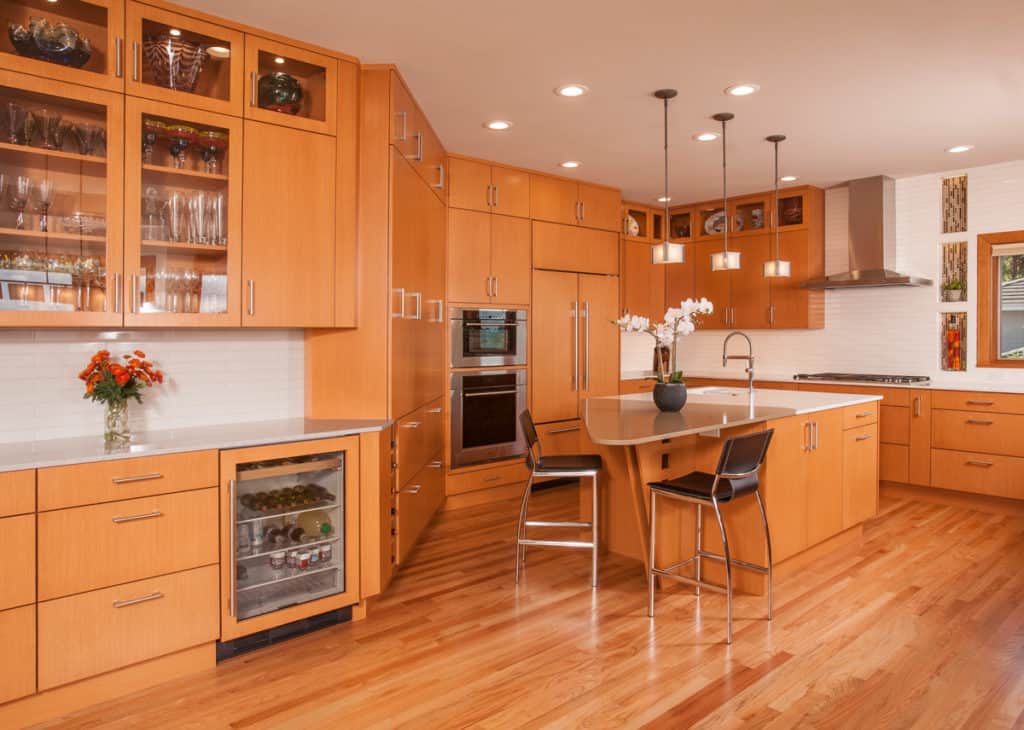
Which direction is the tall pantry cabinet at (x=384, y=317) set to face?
to the viewer's right

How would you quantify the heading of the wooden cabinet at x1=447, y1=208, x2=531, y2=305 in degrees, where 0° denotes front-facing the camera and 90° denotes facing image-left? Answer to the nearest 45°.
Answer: approximately 315°

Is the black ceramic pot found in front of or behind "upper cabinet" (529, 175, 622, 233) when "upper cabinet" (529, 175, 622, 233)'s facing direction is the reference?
in front

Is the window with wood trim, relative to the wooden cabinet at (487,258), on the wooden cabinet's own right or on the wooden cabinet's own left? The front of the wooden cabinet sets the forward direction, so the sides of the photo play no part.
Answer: on the wooden cabinet's own left

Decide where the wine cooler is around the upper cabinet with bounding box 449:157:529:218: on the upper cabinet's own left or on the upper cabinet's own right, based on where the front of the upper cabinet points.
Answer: on the upper cabinet's own right

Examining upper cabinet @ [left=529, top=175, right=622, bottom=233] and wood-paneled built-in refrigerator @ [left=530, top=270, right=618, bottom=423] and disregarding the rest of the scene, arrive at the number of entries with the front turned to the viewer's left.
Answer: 0

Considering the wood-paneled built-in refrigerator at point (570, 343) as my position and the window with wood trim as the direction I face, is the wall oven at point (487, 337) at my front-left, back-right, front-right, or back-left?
back-right

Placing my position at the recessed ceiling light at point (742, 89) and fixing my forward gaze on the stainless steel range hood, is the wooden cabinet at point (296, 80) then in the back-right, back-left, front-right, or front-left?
back-left

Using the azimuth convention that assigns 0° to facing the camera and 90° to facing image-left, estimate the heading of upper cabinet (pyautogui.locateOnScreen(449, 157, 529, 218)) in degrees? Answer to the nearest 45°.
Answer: approximately 315°
